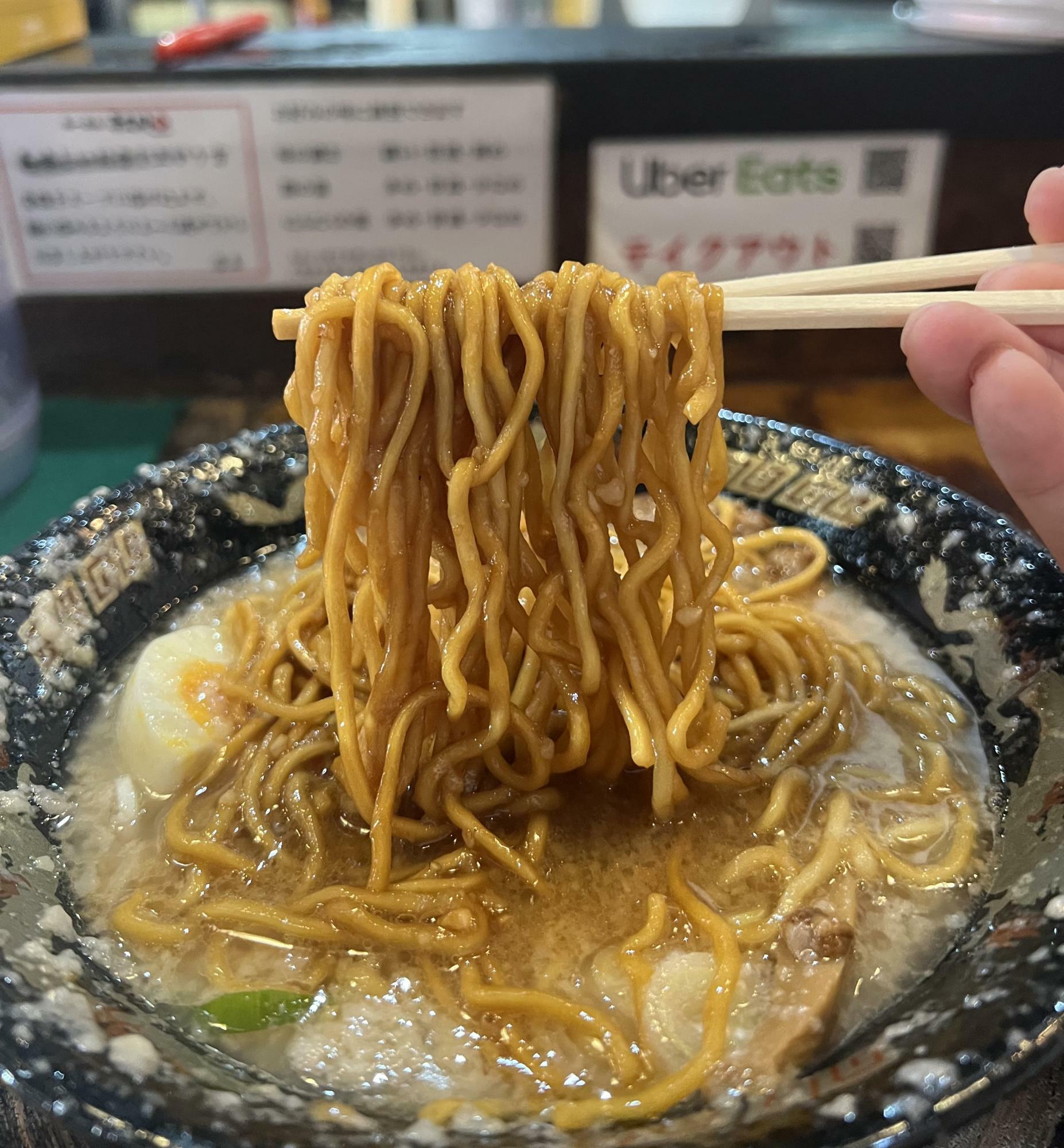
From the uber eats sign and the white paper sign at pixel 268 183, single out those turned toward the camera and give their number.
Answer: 2

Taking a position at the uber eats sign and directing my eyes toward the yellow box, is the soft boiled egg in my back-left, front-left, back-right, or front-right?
front-left

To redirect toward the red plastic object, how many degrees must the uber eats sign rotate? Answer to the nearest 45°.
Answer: approximately 90° to its right

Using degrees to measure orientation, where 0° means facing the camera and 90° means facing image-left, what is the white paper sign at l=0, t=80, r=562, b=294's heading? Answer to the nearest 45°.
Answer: approximately 0°

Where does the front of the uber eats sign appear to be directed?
toward the camera

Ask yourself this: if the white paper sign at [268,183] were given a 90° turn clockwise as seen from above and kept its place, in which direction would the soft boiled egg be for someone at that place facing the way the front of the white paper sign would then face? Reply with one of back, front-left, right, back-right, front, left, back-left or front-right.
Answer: left

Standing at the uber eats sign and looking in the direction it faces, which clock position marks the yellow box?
The yellow box is roughly at 3 o'clock from the uber eats sign.

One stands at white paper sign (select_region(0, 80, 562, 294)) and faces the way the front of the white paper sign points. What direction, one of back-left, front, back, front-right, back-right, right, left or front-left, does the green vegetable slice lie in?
front

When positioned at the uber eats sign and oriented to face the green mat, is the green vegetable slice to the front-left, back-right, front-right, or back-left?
front-left

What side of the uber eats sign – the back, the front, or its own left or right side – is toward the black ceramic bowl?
front

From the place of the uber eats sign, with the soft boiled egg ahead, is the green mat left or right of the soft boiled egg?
right
